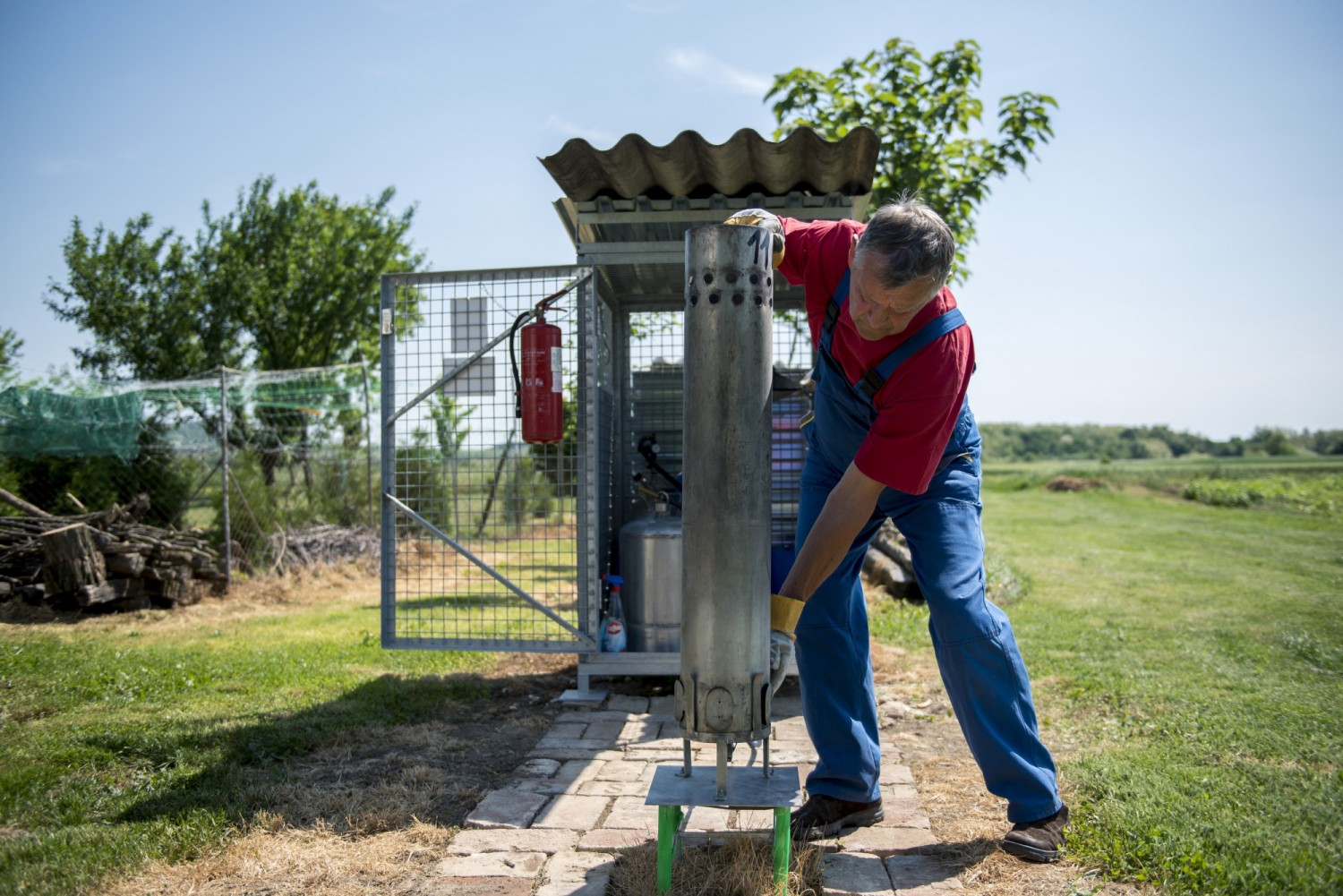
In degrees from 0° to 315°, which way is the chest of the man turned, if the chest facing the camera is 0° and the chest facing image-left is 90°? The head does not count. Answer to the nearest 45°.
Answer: approximately 45°
